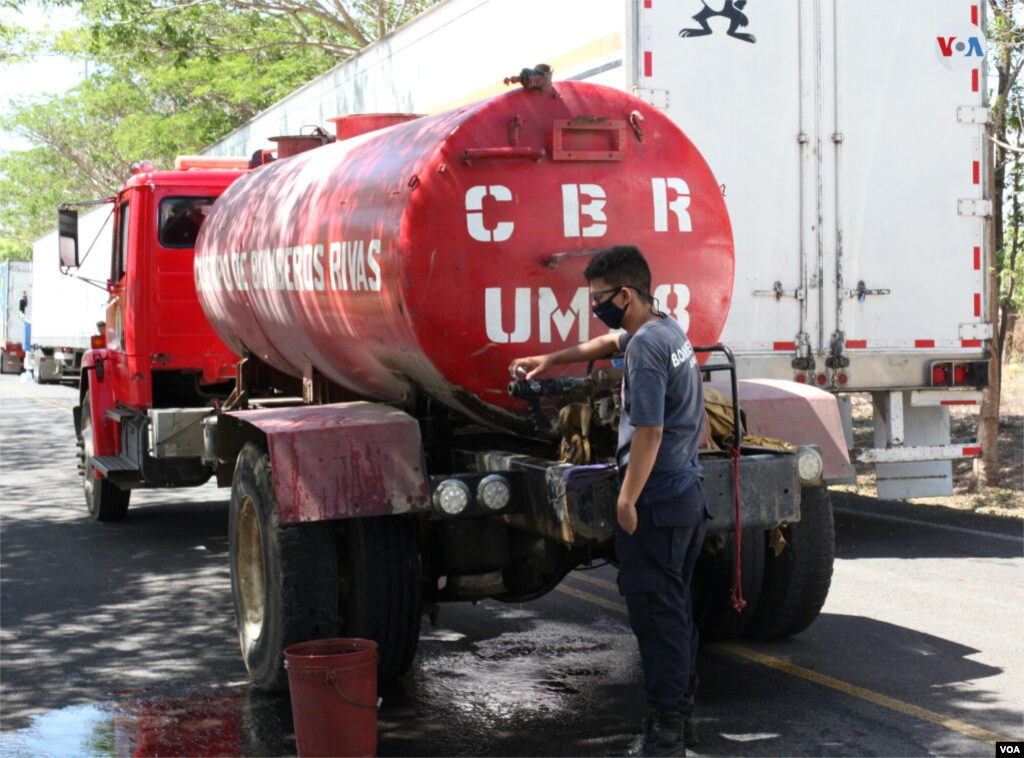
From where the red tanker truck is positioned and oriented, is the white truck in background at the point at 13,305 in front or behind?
in front

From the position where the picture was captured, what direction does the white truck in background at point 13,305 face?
facing away from the viewer and to the left of the viewer

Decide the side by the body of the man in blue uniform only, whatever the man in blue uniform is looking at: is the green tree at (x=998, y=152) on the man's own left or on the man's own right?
on the man's own right

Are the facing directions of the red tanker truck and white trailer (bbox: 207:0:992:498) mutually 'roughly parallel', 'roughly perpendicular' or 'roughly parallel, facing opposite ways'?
roughly parallel

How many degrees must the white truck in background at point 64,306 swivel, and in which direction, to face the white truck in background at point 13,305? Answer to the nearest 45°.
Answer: approximately 45° to its right

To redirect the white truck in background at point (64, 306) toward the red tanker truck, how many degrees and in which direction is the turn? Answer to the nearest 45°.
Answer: approximately 135° to its left

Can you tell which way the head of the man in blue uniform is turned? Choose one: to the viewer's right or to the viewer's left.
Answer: to the viewer's left

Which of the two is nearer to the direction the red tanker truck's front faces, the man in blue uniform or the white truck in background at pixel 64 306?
the white truck in background

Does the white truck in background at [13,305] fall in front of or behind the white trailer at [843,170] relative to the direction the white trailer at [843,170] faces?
in front

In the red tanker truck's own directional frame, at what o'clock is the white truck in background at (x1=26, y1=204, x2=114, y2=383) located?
The white truck in background is roughly at 1 o'clock from the red tanker truck.

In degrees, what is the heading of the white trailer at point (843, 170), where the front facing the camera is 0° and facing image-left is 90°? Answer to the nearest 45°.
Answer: approximately 135°

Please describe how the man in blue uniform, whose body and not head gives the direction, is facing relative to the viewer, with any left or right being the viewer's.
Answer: facing to the left of the viewer

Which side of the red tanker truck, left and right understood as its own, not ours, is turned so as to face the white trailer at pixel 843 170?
right

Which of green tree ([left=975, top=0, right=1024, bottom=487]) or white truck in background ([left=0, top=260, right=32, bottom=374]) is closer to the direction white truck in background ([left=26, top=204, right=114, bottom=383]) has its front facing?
the white truck in background

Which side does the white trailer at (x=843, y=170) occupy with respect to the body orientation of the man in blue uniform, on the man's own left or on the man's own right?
on the man's own right

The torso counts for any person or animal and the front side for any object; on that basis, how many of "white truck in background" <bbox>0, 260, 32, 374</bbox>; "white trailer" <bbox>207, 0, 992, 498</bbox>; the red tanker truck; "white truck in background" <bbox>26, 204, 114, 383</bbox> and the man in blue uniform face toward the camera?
0

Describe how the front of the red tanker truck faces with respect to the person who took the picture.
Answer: facing away from the viewer and to the left of the viewer
